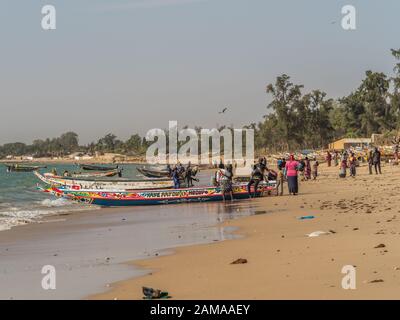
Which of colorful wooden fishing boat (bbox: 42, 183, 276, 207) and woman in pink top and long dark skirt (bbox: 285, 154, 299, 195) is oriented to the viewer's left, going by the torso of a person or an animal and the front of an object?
the colorful wooden fishing boat

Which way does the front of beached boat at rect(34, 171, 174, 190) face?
to the viewer's left

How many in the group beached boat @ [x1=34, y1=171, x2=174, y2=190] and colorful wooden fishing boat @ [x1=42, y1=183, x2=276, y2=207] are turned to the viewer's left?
2

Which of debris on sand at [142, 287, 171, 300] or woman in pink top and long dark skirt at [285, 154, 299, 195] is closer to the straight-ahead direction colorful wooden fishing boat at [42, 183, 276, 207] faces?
the debris on sand

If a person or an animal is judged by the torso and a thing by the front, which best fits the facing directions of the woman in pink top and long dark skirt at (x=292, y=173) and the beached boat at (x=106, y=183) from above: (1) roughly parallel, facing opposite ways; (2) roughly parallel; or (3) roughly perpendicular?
roughly perpendicular

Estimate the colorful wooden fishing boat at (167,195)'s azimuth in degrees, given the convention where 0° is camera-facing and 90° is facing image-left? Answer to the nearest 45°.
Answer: approximately 90°
